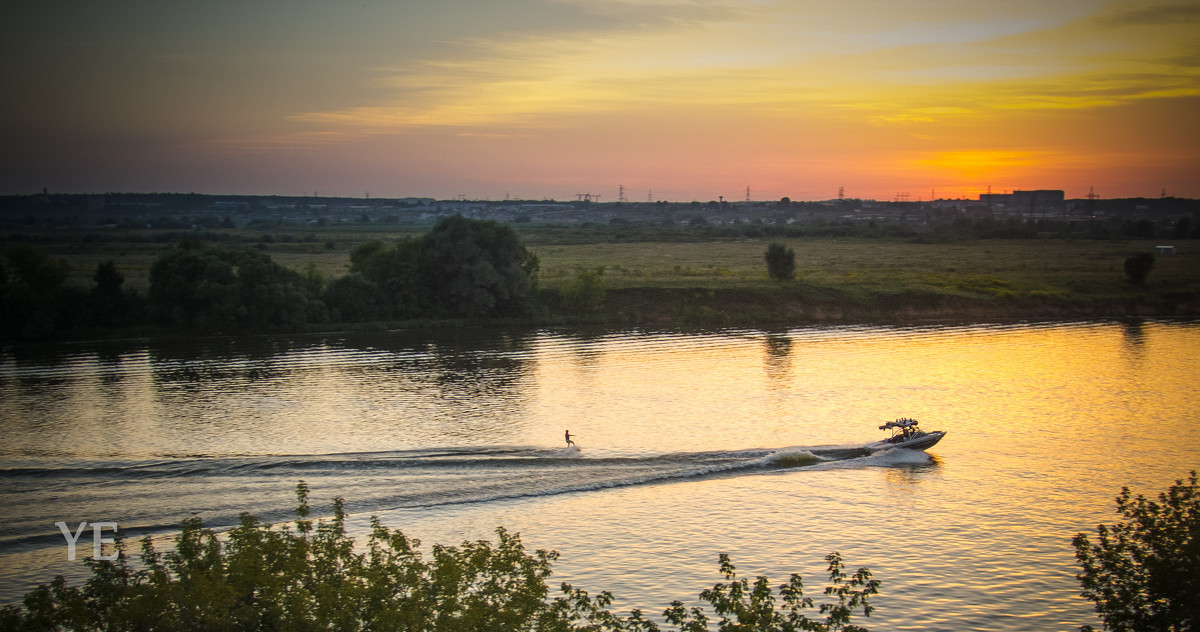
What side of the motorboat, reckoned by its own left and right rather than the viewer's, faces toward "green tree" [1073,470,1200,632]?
right

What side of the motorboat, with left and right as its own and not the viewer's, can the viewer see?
right
